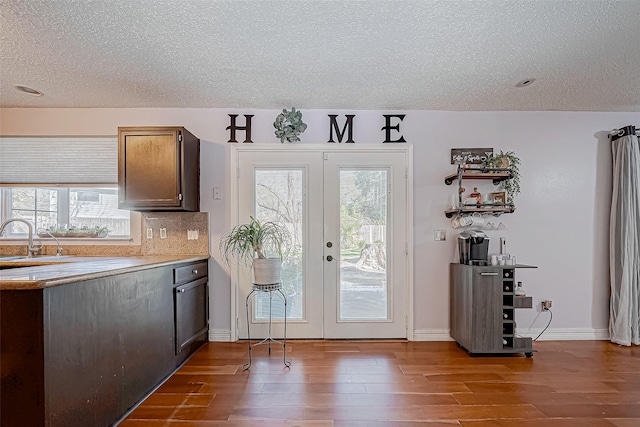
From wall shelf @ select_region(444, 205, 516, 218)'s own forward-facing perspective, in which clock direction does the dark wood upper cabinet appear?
The dark wood upper cabinet is roughly at 2 o'clock from the wall shelf.

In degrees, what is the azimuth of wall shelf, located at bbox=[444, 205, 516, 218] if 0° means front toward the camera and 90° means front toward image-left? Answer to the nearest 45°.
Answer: approximately 0°

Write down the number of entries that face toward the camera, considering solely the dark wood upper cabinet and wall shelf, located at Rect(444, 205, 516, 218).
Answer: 2

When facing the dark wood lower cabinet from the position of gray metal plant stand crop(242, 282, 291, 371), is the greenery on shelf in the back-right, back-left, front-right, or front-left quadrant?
back-left

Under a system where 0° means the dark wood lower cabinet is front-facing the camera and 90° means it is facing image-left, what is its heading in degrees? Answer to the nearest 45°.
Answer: approximately 315°

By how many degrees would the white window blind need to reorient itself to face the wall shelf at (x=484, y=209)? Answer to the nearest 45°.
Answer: approximately 45° to its left

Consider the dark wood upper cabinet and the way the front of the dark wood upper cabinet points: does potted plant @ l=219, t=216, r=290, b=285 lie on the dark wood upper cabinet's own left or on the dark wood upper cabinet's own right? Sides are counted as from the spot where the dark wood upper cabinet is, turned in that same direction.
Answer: on the dark wood upper cabinet's own left

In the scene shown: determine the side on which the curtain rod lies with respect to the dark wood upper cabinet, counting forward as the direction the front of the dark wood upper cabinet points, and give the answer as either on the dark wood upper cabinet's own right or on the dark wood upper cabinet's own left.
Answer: on the dark wood upper cabinet's own left

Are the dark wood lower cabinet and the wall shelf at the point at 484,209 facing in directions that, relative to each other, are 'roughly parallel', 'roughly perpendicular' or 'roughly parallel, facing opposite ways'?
roughly perpendicular

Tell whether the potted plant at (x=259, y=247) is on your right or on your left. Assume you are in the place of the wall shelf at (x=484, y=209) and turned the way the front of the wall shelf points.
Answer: on your right
